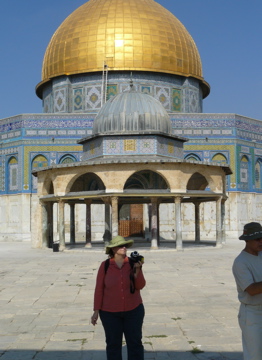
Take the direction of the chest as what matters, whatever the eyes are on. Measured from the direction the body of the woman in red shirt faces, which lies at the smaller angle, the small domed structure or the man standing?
the man standing

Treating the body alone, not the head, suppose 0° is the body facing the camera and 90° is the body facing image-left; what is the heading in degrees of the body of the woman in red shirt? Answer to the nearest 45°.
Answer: approximately 0°

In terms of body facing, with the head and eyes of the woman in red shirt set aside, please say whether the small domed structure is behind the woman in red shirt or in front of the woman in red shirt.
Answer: behind

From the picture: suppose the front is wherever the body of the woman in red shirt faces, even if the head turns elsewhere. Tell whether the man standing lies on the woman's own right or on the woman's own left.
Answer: on the woman's own left

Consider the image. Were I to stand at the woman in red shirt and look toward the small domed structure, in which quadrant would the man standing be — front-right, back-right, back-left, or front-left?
back-right
